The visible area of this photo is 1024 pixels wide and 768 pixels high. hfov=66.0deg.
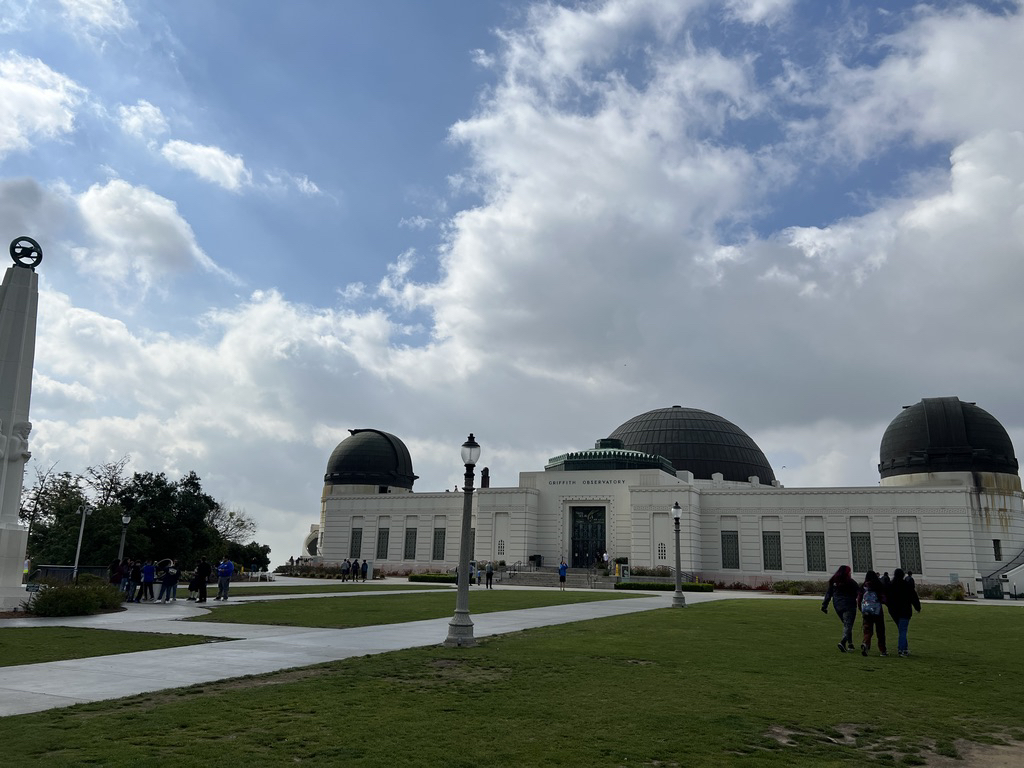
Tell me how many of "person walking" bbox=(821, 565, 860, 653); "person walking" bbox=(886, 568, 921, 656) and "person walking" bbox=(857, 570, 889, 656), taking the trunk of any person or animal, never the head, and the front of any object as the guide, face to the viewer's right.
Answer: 0

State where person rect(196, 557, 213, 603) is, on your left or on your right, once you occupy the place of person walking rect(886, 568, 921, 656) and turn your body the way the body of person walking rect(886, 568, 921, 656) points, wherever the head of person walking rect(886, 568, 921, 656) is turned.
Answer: on your left

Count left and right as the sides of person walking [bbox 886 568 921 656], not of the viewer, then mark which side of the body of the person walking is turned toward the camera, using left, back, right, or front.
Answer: back

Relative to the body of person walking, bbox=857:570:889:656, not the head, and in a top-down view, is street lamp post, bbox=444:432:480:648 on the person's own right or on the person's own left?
on the person's own left

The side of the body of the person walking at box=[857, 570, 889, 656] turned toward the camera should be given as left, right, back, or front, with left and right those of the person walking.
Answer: back

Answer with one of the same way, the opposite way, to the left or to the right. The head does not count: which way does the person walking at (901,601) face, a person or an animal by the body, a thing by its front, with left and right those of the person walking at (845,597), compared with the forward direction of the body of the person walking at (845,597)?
the same way

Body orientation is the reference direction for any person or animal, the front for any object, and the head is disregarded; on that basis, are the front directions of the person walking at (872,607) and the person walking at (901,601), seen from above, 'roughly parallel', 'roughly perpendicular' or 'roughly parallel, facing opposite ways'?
roughly parallel

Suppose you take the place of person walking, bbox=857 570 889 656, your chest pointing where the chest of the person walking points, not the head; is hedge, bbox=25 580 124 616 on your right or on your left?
on your left

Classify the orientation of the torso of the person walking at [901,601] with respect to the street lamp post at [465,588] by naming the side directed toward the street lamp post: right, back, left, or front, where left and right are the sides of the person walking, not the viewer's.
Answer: left

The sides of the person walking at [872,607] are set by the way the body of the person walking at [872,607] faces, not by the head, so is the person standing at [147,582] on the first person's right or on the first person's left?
on the first person's left

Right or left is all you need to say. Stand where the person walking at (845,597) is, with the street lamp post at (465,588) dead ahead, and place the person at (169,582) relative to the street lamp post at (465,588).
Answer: right

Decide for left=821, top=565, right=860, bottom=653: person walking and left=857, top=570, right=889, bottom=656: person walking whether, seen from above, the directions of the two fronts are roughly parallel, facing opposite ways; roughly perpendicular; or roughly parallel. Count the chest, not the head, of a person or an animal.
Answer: roughly parallel
